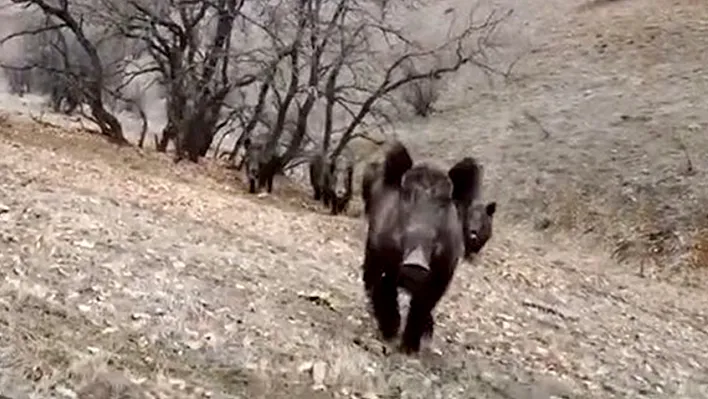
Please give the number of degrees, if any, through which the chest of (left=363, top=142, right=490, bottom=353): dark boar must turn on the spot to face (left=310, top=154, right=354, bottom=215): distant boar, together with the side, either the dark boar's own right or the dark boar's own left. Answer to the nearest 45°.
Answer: approximately 180°

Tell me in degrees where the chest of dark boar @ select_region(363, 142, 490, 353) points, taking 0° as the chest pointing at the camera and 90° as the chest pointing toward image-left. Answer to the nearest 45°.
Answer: approximately 0°

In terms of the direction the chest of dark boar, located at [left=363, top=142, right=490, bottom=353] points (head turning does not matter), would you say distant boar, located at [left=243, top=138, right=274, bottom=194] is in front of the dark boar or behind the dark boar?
behind

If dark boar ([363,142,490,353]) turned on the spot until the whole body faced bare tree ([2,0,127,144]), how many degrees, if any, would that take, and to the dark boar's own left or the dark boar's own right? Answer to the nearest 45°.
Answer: approximately 135° to the dark boar's own right

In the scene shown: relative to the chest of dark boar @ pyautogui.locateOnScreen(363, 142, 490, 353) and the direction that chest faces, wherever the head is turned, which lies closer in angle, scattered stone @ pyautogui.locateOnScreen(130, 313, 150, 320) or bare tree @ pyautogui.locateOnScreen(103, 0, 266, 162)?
the scattered stone

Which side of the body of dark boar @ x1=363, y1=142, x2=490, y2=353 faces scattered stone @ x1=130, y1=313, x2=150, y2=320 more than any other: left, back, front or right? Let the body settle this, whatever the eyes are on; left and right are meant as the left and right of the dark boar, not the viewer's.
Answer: right

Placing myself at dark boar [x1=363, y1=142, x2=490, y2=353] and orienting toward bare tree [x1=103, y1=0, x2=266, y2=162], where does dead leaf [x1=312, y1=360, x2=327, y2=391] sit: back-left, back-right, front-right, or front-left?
back-left
